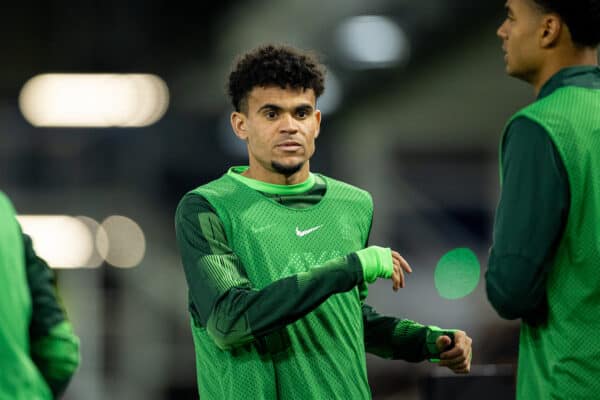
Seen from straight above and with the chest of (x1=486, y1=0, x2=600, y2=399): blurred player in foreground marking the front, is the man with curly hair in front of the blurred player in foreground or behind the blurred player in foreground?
in front

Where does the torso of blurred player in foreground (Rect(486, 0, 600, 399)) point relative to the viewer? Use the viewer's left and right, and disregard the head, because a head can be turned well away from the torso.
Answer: facing away from the viewer and to the left of the viewer

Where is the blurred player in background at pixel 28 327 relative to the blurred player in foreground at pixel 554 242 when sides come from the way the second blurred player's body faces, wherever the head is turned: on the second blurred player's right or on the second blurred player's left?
on the second blurred player's left

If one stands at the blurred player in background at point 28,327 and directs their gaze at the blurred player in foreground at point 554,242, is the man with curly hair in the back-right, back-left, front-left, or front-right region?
front-left

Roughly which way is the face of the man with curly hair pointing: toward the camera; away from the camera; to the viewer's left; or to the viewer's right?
toward the camera

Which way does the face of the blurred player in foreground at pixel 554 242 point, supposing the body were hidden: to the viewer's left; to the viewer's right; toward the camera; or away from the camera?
to the viewer's left
